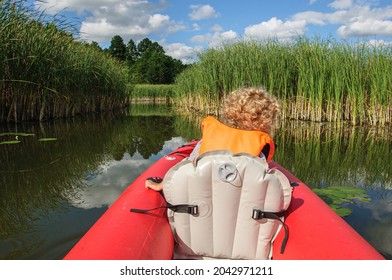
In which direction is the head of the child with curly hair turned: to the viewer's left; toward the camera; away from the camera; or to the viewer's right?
away from the camera

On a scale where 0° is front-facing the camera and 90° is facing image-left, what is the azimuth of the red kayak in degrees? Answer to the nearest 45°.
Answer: approximately 180°
